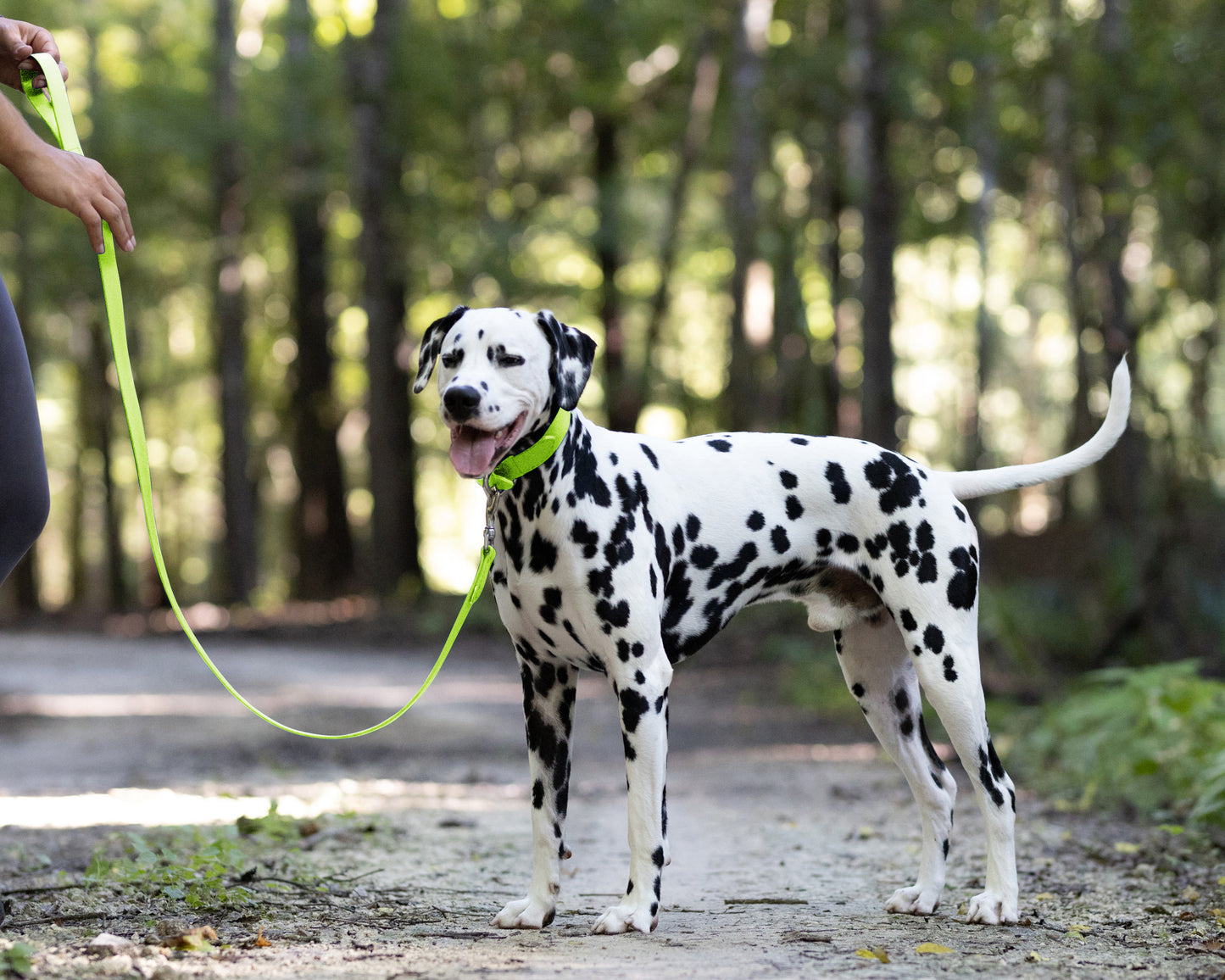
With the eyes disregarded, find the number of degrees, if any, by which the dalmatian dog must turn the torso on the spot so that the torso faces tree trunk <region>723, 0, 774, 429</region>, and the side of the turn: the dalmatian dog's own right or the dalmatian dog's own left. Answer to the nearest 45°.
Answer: approximately 135° to the dalmatian dog's own right

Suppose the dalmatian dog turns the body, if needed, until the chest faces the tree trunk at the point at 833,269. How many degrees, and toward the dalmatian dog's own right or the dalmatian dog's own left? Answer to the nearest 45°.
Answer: approximately 135° to the dalmatian dog's own right

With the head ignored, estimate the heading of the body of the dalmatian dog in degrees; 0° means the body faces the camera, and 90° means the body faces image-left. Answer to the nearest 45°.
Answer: approximately 45°

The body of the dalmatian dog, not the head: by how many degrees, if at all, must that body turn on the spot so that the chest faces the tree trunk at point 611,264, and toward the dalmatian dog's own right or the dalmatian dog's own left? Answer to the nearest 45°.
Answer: approximately 135° to the dalmatian dog's own right

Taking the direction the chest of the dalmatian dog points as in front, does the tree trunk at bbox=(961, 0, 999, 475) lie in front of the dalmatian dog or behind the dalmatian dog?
behind
